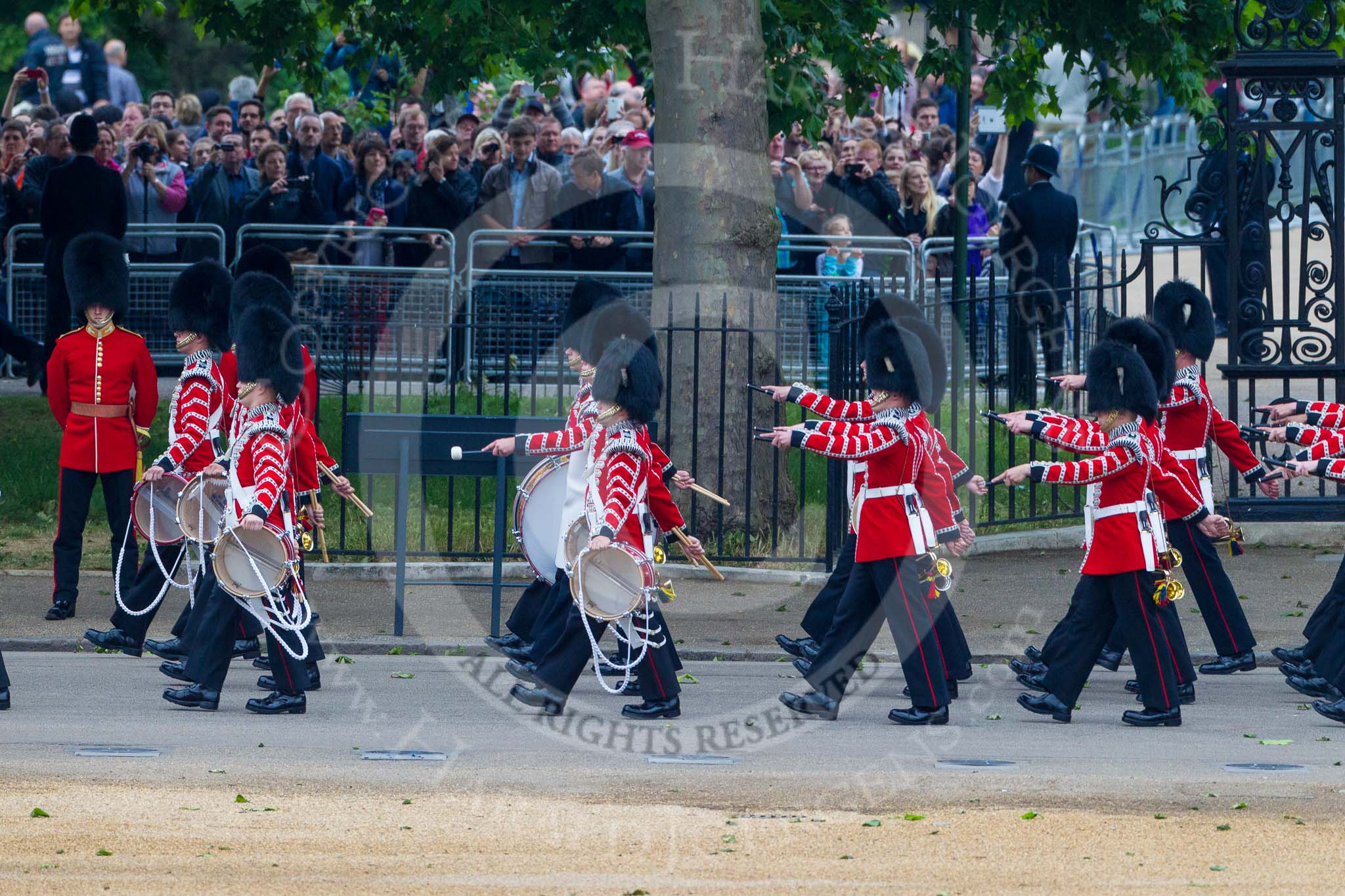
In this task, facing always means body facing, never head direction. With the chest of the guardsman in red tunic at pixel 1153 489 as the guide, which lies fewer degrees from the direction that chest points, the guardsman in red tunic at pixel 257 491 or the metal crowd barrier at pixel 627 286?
the guardsman in red tunic

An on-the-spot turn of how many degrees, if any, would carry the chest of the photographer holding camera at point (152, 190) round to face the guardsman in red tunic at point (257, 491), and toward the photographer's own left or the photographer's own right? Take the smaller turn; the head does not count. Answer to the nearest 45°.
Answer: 0° — they already face them

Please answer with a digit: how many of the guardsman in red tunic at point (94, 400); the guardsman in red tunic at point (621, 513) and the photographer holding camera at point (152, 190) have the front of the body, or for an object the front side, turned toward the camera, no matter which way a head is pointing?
2

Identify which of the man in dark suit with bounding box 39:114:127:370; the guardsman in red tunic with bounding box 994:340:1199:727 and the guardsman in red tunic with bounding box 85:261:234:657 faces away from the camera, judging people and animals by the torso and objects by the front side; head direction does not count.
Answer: the man in dark suit

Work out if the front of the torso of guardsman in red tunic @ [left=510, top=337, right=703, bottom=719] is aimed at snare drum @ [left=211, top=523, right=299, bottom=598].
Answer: yes

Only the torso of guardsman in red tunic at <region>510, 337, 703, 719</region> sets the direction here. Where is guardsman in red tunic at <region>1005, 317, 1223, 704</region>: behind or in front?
behind

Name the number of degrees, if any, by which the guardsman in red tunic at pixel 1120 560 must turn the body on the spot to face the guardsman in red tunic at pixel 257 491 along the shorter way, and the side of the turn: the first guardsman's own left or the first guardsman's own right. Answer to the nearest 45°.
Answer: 0° — they already face them

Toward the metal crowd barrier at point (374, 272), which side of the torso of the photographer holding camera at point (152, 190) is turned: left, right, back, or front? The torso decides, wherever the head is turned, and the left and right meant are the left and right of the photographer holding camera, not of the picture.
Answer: left
